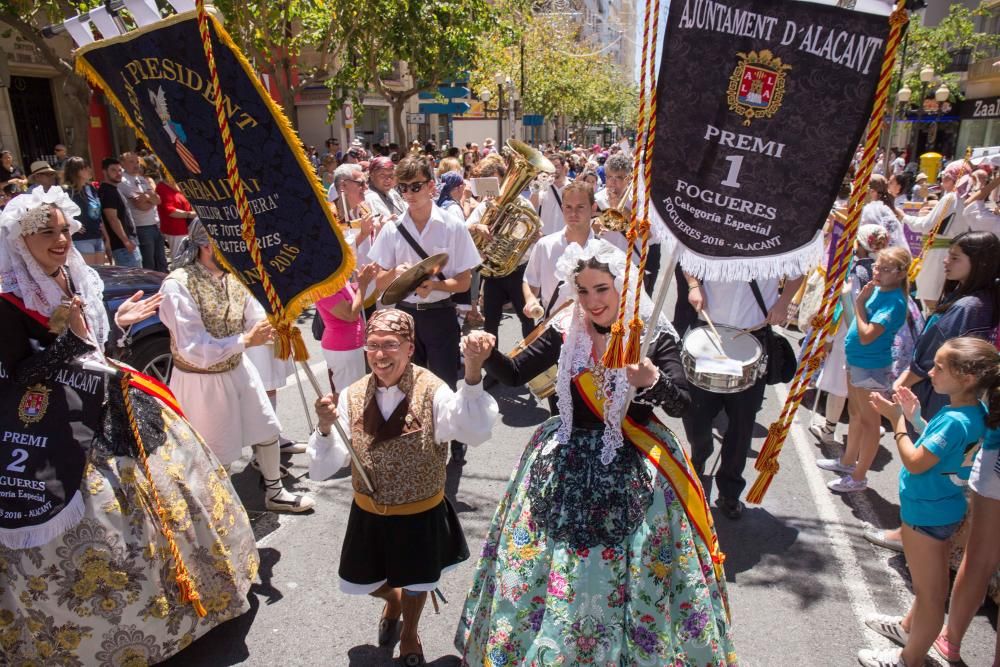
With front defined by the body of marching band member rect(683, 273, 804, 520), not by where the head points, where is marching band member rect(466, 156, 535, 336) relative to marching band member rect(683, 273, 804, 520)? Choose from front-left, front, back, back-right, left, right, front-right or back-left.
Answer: back-right

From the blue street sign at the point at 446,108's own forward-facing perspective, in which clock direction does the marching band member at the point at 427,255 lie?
The marching band member is roughly at 12 o'clock from the blue street sign.

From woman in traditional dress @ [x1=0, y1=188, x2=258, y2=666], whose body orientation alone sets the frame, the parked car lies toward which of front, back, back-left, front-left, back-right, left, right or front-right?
back-left

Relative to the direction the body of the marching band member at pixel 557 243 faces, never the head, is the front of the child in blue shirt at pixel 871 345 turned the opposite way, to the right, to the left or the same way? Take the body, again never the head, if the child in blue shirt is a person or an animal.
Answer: to the right

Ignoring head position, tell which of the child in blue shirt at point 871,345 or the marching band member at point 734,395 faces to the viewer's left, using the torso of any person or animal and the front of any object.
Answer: the child in blue shirt

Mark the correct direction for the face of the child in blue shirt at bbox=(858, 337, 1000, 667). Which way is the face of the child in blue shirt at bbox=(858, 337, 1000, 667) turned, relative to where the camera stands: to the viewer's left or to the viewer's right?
to the viewer's left

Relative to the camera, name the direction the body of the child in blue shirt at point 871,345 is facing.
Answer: to the viewer's left

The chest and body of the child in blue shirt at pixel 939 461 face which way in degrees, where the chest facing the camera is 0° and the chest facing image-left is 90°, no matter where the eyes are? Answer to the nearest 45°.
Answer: approximately 90°
